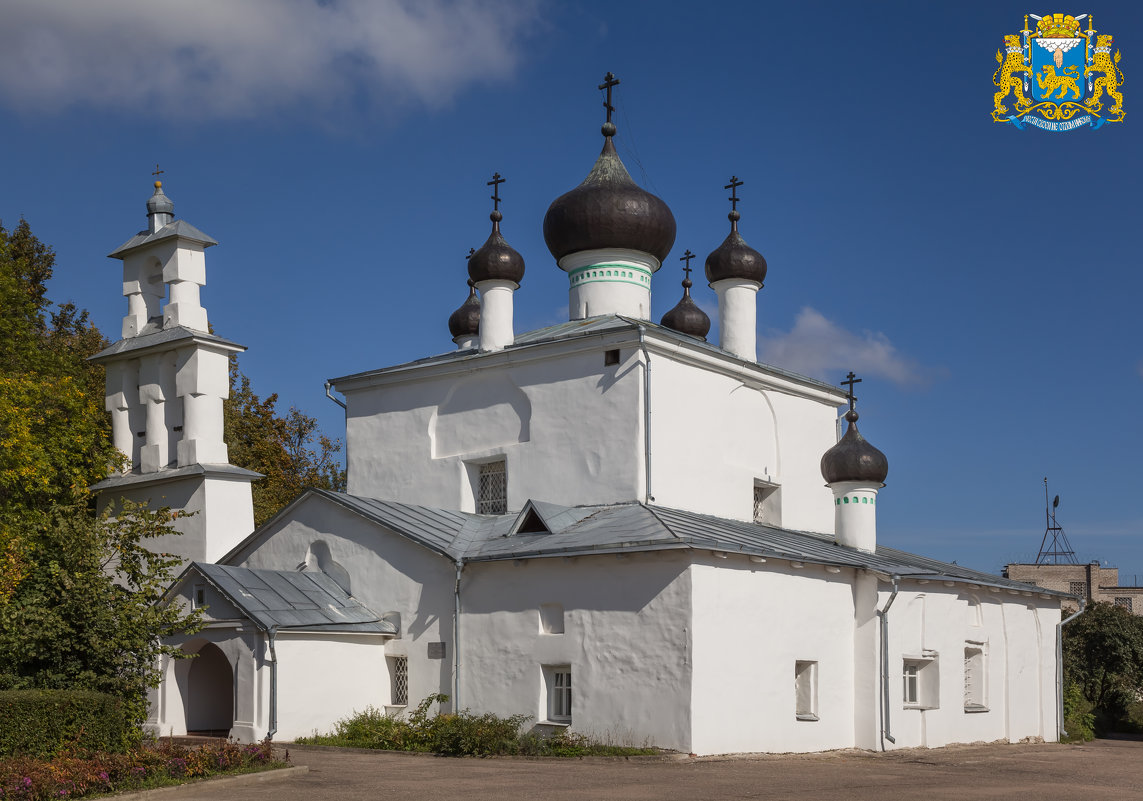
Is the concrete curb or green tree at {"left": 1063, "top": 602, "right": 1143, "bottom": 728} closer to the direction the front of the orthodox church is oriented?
the concrete curb

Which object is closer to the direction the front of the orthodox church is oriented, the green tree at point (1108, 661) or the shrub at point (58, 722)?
the shrub

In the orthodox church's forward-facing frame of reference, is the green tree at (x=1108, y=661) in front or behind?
behind

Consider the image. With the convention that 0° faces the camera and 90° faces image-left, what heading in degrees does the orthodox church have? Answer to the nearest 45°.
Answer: approximately 45°
